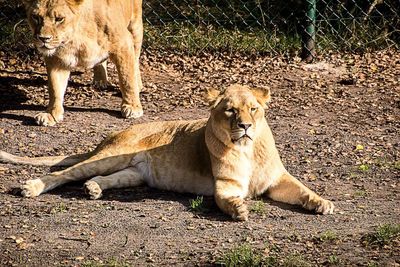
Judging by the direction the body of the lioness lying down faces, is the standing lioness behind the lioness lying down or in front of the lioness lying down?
behind

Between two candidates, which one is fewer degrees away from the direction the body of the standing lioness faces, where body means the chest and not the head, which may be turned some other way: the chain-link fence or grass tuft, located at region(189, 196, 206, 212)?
the grass tuft

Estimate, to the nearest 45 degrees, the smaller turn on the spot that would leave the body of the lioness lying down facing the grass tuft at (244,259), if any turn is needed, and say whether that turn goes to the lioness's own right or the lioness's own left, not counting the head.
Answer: approximately 45° to the lioness's own right

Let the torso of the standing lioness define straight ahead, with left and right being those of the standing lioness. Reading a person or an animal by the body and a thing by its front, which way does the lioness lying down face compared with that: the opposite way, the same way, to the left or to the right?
to the left

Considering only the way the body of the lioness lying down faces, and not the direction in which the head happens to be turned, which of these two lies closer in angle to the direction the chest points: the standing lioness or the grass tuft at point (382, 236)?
the grass tuft

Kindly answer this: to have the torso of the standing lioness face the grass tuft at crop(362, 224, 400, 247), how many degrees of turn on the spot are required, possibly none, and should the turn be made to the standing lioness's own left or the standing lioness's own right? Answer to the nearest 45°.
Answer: approximately 90° to the standing lioness's own left

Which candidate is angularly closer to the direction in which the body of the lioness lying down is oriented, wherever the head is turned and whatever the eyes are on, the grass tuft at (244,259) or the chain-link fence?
the grass tuft

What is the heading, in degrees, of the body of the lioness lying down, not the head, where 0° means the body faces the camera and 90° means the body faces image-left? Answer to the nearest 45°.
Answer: approximately 315°

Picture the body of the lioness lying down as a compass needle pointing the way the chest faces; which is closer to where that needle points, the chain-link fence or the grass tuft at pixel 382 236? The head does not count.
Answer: the grass tuft

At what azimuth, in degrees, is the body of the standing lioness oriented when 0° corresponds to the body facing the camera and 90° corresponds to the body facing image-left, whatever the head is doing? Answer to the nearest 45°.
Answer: approximately 45°
